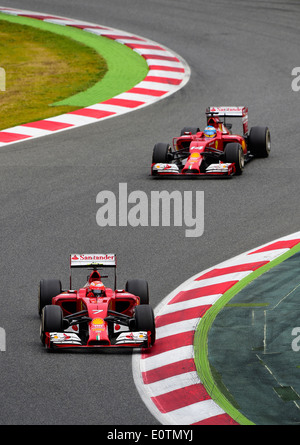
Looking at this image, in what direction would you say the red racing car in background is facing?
toward the camera

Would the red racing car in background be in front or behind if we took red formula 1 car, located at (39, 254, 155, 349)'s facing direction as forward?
behind

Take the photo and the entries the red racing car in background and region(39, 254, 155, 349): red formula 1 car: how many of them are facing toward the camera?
2

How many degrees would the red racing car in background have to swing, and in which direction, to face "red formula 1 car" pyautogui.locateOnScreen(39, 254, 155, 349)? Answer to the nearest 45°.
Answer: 0° — it already faces it

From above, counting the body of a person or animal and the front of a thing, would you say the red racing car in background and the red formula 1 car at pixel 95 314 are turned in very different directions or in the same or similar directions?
same or similar directions
